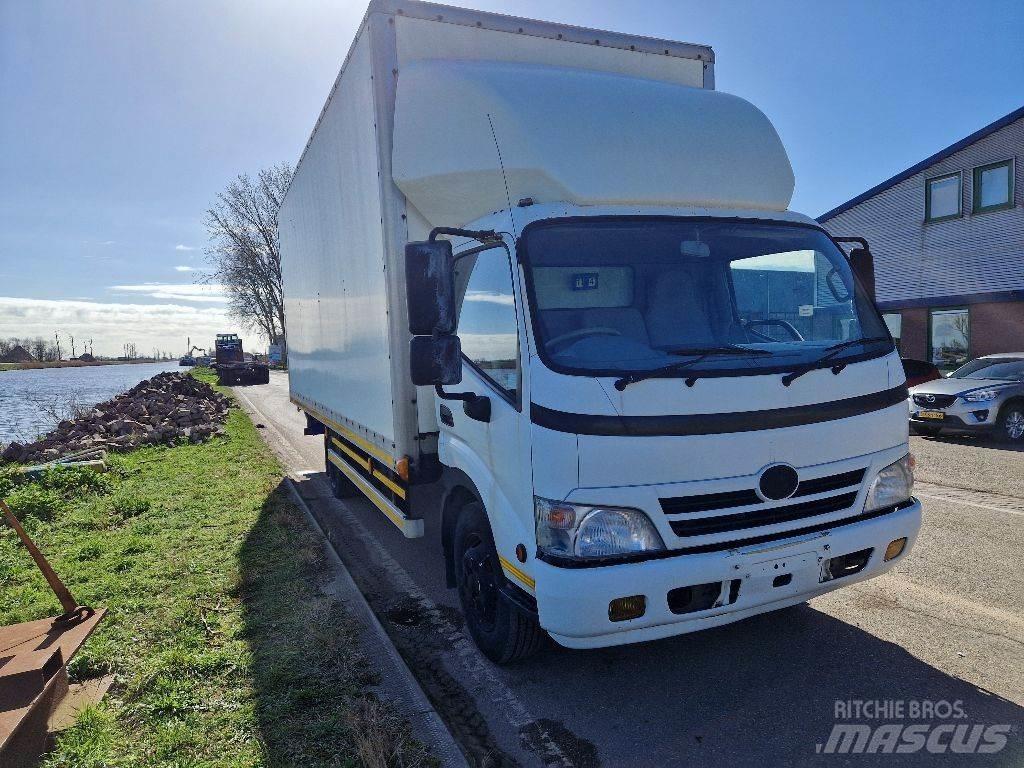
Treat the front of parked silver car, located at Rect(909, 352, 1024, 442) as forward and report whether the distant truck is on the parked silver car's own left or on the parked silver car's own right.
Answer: on the parked silver car's own right

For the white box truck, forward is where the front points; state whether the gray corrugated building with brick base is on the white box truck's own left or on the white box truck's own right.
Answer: on the white box truck's own left

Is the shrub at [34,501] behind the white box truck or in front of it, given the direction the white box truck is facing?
behind

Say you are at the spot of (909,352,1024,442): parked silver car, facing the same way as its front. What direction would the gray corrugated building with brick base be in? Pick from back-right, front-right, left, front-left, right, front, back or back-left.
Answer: back-right

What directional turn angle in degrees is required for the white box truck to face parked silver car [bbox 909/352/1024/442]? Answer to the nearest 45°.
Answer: approximately 90° to its left

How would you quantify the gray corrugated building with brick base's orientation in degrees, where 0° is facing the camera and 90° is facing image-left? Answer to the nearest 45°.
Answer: approximately 45°

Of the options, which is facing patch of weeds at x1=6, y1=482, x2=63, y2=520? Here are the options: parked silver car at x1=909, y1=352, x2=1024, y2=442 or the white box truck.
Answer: the parked silver car

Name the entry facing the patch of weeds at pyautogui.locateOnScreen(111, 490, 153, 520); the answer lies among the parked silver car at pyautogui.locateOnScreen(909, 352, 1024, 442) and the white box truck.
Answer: the parked silver car

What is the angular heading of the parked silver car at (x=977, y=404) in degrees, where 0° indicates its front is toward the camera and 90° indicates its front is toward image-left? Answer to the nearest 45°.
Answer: approximately 45°

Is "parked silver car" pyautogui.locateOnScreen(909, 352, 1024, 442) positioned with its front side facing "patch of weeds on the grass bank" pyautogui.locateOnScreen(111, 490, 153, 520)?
yes
